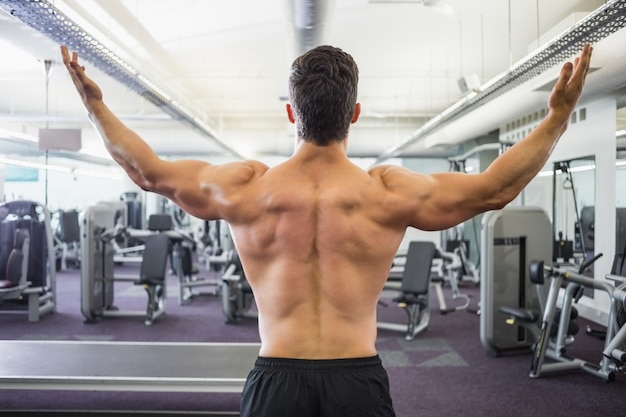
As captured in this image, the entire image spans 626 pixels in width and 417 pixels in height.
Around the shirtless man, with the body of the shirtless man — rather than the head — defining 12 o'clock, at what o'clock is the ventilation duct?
The ventilation duct is roughly at 12 o'clock from the shirtless man.

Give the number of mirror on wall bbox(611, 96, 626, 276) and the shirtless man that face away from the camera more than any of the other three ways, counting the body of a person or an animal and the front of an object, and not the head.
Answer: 1

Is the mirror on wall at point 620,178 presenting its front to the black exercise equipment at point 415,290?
yes

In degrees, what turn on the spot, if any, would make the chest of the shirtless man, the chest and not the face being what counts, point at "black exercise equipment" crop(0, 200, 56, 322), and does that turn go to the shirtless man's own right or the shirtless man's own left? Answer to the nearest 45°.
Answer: approximately 45° to the shirtless man's own left

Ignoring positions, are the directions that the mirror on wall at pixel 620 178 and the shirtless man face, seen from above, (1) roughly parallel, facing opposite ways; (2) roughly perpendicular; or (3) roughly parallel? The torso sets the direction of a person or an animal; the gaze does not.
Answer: roughly perpendicular

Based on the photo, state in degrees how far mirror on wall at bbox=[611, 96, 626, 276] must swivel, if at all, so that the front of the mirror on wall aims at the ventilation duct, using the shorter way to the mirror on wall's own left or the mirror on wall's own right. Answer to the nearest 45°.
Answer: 0° — it already faces it

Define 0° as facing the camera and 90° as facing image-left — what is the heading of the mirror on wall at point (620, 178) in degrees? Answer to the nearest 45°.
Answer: approximately 45°

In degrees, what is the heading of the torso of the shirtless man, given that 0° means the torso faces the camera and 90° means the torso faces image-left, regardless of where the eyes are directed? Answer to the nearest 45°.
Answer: approximately 180°

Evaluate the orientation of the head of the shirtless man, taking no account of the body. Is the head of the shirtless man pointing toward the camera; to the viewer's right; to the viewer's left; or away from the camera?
away from the camera

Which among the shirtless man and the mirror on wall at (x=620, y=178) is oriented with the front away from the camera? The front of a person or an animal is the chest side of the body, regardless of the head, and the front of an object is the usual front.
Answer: the shirtless man
